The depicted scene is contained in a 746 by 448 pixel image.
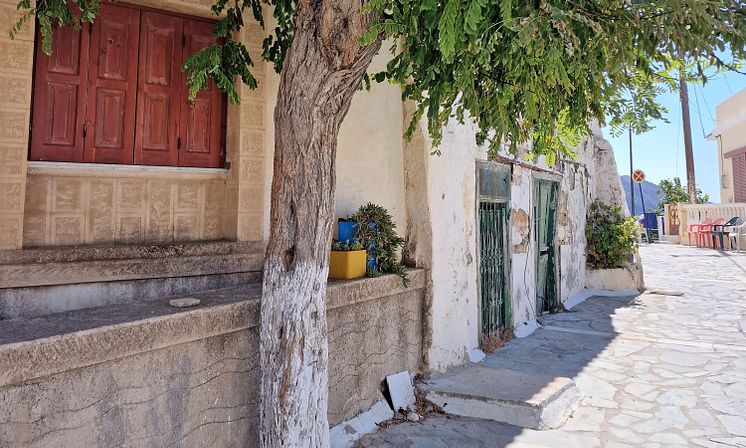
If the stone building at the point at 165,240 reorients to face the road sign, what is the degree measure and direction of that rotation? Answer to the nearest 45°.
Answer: approximately 90° to its left

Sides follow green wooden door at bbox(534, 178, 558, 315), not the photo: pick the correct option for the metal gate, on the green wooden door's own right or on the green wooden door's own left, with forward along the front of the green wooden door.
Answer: on the green wooden door's own right

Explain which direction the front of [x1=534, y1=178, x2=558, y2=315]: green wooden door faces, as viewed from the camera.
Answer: facing the viewer and to the right of the viewer

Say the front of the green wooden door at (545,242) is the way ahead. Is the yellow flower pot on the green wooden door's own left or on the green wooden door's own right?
on the green wooden door's own right

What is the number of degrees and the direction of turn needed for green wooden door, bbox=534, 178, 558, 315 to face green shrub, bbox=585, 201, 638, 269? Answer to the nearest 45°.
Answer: approximately 90° to its left

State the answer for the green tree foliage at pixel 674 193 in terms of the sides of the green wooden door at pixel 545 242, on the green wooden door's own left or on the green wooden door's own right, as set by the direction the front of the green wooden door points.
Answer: on the green wooden door's own left

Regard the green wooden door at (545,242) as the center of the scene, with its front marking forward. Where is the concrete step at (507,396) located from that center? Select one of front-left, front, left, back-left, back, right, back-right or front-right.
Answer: front-right

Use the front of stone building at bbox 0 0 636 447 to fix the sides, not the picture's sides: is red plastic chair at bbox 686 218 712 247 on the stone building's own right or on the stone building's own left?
on the stone building's own left

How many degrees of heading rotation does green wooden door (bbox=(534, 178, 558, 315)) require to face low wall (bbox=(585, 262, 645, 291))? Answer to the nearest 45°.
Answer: approximately 90° to its left

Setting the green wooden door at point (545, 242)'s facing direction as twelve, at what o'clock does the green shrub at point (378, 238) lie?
The green shrub is roughly at 2 o'clock from the green wooden door.

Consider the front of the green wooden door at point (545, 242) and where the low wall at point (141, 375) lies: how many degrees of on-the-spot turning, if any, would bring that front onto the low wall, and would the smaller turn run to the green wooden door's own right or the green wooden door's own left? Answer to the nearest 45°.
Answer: approximately 45° to the green wooden door's own right

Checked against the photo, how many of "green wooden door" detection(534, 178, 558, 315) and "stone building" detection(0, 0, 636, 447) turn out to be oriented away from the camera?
0

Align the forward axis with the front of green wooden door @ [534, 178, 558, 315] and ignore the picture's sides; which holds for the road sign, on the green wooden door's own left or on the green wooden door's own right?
on the green wooden door's own left

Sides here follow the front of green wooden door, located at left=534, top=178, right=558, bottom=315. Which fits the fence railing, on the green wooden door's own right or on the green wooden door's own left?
on the green wooden door's own left
